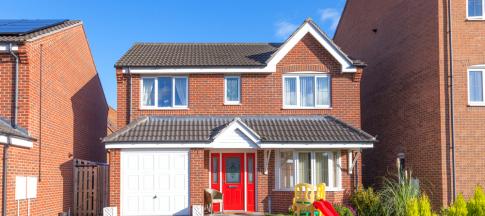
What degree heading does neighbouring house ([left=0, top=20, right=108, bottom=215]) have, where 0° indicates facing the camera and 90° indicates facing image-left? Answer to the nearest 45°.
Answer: approximately 45°

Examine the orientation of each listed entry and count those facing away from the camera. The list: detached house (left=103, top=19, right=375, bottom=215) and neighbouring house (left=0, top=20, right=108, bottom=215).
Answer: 0

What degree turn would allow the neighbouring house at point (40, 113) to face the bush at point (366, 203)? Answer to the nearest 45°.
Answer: approximately 135° to its left

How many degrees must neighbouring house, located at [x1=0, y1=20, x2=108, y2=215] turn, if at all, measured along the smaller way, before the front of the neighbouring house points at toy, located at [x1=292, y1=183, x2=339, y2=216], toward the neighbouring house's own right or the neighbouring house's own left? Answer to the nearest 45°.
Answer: approximately 135° to the neighbouring house's own left

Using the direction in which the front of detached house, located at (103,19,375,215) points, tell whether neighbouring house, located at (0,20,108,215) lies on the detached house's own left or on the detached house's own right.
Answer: on the detached house's own right

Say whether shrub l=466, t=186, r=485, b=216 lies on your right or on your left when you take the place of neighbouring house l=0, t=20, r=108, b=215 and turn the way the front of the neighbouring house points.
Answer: on your left

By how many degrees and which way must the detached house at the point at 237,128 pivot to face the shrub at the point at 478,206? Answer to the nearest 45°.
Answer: approximately 45° to its left

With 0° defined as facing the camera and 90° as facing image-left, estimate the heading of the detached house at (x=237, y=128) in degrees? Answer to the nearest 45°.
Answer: approximately 0°

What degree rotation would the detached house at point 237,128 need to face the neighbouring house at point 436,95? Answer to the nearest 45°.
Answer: approximately 90° to its left

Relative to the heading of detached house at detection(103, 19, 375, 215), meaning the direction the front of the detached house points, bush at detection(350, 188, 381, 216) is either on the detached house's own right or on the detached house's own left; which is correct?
on the detached house's own left

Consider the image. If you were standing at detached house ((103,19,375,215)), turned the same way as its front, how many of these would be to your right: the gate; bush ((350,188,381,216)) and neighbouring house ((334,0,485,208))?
1
